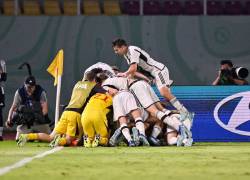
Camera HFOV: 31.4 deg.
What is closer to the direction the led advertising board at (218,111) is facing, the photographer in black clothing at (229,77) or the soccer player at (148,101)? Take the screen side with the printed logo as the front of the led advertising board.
the soccer player

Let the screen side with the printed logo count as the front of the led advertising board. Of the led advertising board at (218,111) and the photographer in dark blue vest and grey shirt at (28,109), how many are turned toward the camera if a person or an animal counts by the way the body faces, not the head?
2

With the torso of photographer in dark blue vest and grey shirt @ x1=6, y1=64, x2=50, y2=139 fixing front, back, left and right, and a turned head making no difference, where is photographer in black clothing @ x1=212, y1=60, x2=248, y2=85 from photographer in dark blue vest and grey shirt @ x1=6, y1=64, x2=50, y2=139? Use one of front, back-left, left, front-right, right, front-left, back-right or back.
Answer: left

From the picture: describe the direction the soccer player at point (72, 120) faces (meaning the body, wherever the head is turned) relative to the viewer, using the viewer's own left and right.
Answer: facing away from the viewer and to the right of the viewer

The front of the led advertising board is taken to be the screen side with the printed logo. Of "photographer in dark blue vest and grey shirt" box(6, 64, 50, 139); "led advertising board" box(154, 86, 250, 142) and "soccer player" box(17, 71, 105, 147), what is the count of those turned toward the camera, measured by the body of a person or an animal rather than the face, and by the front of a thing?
2

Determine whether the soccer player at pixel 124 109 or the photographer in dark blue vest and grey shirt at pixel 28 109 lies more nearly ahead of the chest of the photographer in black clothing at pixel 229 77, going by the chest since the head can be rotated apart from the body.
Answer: the soccer player

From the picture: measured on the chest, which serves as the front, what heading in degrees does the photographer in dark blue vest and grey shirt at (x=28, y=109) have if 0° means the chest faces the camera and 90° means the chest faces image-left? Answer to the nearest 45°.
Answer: approximately 0°

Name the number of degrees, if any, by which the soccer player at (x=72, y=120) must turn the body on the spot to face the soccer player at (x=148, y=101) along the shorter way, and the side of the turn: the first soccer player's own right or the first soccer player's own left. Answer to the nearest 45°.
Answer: approximately 45° to the first soccer player's own right

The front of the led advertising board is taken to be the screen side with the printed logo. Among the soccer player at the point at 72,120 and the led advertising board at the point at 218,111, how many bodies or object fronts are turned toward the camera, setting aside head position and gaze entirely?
1

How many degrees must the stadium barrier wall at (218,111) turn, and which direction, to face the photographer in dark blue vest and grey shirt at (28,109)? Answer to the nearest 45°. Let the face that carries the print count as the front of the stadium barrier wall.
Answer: approximately 90° to its right

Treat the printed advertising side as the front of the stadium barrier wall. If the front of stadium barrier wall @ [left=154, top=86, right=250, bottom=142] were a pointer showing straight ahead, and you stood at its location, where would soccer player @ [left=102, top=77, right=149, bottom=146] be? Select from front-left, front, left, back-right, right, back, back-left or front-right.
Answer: front-right

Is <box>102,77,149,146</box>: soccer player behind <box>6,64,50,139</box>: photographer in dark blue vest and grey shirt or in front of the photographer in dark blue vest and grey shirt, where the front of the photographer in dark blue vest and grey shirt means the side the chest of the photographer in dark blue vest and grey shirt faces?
in front
